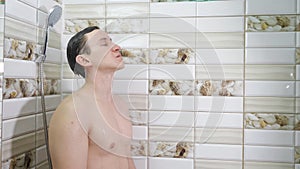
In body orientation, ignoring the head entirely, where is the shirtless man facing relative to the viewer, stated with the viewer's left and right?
facing the viewer and to the right of the viewer

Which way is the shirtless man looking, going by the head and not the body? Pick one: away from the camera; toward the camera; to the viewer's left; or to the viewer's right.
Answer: to the viewer's right
